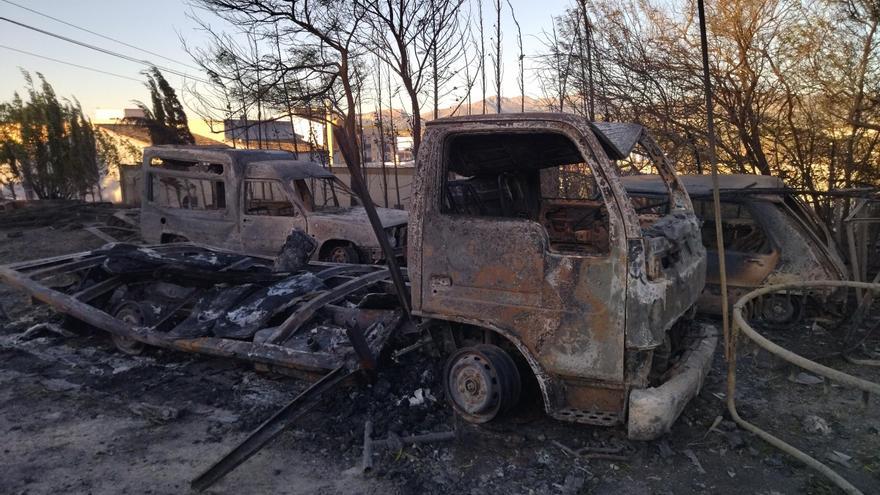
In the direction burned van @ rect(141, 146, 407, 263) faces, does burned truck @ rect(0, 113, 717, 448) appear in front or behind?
in front

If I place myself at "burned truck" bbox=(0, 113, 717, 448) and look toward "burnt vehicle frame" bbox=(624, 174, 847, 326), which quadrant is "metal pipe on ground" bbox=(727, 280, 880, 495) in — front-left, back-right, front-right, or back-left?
front-right

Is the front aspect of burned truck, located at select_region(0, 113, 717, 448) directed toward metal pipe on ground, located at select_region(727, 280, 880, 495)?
yes

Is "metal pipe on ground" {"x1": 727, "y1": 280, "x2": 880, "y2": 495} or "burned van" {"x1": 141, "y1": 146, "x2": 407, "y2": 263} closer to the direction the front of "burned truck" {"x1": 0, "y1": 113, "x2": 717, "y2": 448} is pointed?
the metal pipe on ground

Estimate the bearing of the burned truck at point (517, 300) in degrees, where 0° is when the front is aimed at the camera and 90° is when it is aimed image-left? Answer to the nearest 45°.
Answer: approximately 315°

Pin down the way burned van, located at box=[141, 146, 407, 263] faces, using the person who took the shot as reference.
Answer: facing the viewer and to the right of the viewer

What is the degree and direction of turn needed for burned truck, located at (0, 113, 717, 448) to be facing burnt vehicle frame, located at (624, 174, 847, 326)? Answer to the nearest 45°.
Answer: approximately 90° to its left

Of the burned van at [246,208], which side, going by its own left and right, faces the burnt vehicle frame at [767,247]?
front
